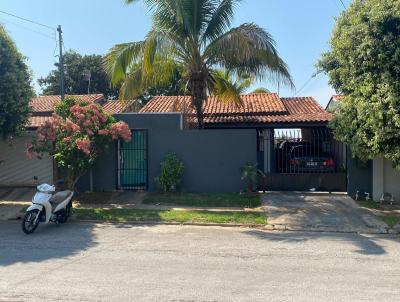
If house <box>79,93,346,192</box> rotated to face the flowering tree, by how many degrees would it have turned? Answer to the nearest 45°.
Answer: approximately 45° to its right

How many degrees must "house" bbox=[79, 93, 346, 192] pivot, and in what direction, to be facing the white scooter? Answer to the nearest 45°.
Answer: approximately 45° to its right

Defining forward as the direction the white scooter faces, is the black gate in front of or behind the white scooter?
behind

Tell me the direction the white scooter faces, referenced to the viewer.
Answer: facing the viewer and to the left of the viewer

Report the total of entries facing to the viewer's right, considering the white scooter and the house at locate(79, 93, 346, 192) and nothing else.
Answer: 0

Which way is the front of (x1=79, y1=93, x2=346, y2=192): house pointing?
toward the camera

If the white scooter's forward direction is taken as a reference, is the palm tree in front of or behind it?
behind
